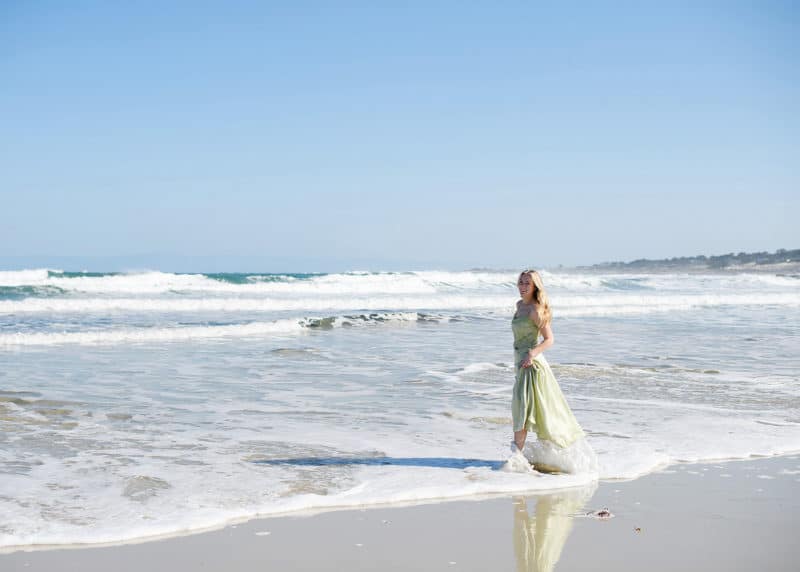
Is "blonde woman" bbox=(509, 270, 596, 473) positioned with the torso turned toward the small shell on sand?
no

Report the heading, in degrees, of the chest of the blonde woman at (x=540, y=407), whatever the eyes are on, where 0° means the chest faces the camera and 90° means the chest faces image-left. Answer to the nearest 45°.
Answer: approximately 45°
